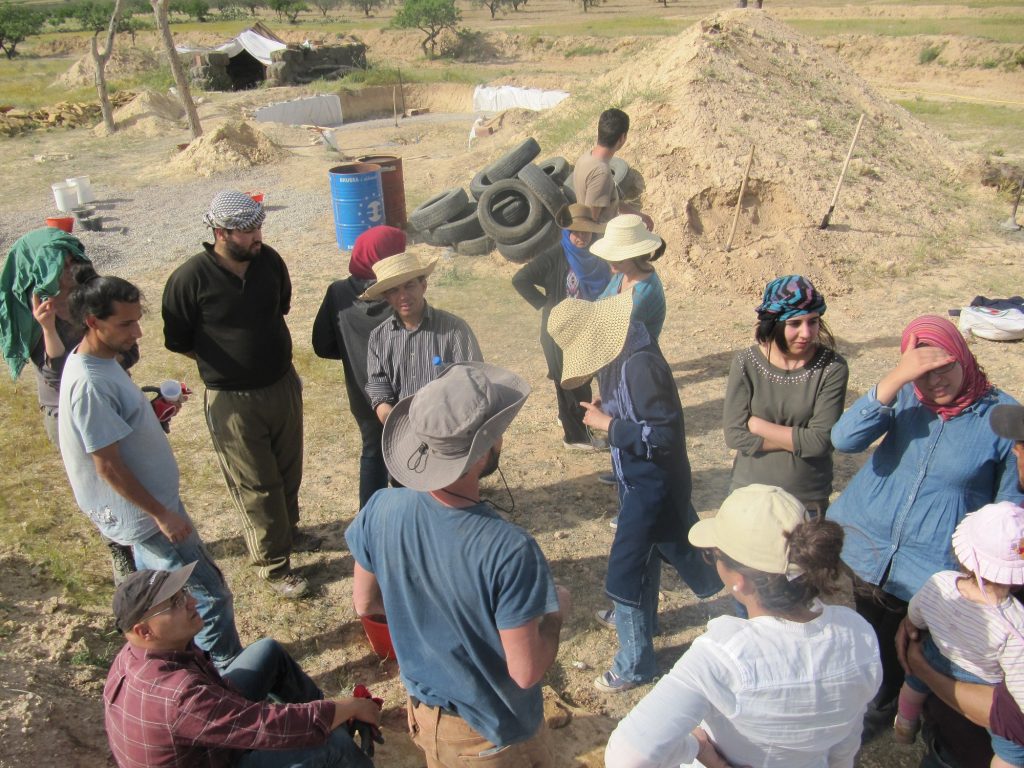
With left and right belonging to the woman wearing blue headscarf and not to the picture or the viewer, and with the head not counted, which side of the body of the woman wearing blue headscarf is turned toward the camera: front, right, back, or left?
front

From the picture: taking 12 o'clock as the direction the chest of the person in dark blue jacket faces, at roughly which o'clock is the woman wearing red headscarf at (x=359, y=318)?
The woman wearing red headscarf is roughly at 1 o'clock from the person in dark blue jacket.

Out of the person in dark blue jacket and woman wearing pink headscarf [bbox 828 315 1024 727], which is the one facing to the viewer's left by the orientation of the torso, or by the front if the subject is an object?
the person in dark blue jacket

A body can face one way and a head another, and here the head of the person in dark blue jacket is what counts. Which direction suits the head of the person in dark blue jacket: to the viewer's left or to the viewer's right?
to the viewer's left

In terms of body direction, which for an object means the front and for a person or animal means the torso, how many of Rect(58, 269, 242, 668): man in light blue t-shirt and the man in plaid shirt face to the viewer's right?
2

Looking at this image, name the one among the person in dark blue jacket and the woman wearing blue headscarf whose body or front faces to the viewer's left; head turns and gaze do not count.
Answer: the person in dark blue jacket

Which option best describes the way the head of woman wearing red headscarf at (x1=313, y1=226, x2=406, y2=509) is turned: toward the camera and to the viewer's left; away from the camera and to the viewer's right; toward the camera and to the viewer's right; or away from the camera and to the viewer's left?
away from the camera and to the viewer's right

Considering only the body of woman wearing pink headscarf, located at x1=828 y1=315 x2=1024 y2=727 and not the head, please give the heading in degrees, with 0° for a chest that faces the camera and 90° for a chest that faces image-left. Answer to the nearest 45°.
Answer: approximately 0°

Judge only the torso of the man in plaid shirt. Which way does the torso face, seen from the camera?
to the viewer's right

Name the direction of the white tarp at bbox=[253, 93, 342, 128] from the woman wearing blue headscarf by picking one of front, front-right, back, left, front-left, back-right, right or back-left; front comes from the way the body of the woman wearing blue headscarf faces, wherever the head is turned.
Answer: back-right

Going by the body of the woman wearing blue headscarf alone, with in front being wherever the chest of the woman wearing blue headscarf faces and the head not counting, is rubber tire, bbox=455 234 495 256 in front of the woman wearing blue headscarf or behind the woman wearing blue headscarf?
behind

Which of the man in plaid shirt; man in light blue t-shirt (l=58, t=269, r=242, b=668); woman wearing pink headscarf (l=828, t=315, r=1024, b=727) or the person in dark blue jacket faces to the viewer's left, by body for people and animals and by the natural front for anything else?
the person in dark blue jacket

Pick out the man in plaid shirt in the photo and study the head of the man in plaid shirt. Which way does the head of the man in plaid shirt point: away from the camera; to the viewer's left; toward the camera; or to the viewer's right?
to the viewer's right

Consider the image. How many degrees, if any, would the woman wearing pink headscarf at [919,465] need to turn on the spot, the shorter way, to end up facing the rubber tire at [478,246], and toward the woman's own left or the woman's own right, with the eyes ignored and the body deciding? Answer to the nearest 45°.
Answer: approximately 135° to the woman's own right
